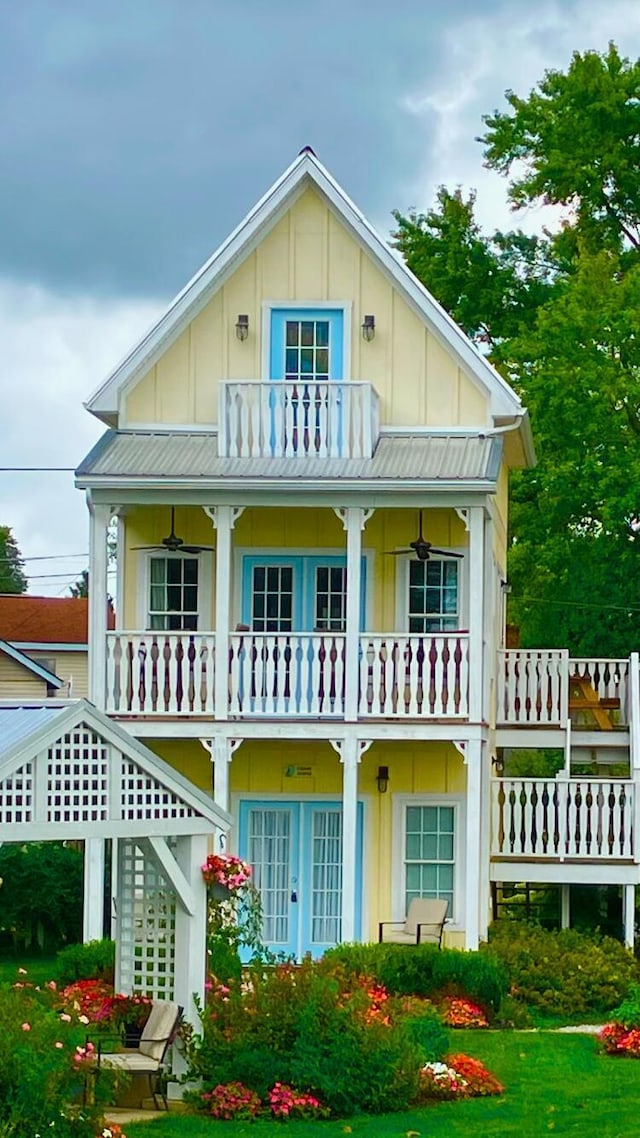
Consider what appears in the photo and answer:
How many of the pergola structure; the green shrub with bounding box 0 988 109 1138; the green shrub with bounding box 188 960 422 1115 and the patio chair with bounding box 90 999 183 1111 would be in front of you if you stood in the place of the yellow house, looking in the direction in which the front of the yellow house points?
4

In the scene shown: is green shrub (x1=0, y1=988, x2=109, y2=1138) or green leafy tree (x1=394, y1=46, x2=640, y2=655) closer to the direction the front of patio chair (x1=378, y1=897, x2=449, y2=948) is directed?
the green shrub

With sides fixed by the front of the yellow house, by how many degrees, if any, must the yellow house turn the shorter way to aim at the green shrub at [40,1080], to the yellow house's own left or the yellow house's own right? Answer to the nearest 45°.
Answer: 0° — it already faces it

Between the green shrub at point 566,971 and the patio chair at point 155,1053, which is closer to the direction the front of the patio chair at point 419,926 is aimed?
the patio chair

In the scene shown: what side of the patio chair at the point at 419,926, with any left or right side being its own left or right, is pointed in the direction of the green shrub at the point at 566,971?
left
